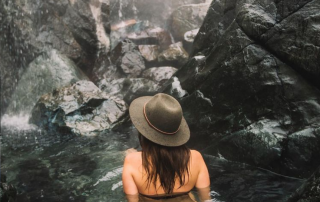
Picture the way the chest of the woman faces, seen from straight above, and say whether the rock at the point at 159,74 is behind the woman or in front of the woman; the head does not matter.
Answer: in front

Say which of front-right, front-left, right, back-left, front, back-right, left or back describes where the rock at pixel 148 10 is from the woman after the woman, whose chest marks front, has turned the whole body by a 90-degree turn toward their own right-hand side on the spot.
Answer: left

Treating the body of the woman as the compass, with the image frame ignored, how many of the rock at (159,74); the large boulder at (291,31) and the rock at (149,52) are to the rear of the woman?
0

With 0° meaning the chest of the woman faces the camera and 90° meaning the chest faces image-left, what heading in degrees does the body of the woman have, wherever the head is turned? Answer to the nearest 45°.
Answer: approximately 180°

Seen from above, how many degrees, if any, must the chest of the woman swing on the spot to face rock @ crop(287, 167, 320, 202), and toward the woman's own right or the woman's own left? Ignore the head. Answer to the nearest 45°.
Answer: approximately 90° to the woman's own right

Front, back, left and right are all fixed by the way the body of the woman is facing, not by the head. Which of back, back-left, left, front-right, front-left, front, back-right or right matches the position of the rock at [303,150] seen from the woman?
front-right

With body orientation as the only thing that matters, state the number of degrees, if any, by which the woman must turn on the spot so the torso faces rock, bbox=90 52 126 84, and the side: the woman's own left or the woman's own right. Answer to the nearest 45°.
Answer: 0° — they already face it

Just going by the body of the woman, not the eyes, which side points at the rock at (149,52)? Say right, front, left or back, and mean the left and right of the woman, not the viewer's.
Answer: front

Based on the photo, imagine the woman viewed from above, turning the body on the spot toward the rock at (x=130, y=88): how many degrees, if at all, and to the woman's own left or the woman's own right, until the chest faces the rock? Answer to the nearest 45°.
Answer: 0° — they already face it

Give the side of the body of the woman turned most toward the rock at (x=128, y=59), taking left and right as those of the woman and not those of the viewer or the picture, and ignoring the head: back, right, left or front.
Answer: front

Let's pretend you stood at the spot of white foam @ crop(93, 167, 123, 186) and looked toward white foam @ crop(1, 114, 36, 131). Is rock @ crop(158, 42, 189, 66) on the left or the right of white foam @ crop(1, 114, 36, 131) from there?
right

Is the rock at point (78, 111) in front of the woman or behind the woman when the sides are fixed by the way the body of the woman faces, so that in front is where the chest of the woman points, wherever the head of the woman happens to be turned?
in front

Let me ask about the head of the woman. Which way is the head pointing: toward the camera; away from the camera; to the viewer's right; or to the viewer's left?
away from the camera

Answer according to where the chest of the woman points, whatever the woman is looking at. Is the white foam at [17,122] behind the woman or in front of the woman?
in front
